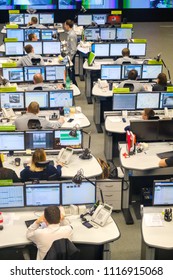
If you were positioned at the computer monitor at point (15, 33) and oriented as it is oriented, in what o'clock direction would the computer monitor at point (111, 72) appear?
the computer monitor at point (111, 72) is roughly at 11 o'clock from the computer monitor at point (15, 33).

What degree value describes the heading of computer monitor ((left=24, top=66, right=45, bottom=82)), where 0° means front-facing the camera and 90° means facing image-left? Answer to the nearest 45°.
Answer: approximately 0°

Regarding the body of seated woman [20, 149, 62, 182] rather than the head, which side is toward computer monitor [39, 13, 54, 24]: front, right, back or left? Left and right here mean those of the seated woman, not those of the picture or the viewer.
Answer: front

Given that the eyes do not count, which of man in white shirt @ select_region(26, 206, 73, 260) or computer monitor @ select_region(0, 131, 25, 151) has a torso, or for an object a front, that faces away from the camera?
the man in white shirt

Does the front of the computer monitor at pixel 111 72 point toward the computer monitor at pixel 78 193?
yes

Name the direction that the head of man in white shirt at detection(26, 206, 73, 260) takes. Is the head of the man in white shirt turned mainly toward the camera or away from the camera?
away from the camera

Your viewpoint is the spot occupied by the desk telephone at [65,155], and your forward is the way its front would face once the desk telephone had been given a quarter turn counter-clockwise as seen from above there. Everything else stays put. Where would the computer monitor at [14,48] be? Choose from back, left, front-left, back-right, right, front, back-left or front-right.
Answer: back-left

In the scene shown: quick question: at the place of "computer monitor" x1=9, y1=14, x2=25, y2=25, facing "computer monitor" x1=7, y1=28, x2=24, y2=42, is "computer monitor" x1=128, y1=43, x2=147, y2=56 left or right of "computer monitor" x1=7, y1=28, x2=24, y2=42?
left
